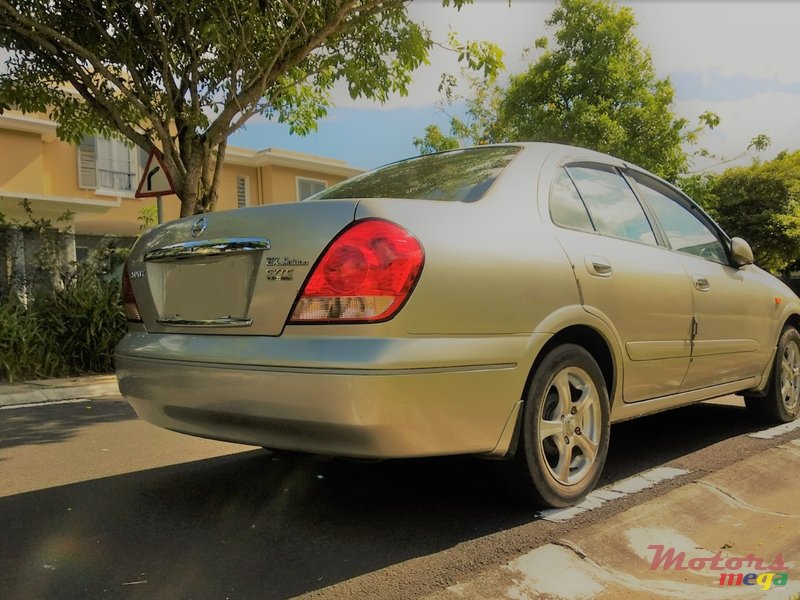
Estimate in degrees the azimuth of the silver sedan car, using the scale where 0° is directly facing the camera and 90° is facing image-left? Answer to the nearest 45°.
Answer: approximately 225°

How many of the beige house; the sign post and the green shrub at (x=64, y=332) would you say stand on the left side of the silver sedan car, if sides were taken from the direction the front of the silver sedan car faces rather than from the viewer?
3

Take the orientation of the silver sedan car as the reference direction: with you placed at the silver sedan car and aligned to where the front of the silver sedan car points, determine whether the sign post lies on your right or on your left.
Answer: on your left

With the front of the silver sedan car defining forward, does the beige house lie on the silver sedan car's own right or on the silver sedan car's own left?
on the silver sedan car's own left

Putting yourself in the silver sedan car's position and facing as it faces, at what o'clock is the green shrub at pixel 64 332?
The green shrub is roughly at 9 o'clock from the silver sedan car.
